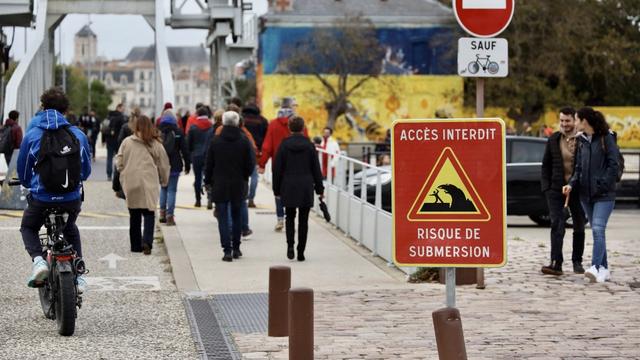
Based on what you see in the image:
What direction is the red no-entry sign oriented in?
toward the camera

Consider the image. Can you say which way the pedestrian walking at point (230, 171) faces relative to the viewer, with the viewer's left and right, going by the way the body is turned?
facing away from the viewer

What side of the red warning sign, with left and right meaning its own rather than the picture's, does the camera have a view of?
front

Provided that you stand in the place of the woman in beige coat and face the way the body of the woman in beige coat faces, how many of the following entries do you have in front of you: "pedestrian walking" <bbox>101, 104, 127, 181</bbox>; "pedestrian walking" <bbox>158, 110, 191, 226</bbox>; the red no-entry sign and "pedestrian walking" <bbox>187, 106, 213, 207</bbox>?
3

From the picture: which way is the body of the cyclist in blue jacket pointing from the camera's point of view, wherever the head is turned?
away from the camera

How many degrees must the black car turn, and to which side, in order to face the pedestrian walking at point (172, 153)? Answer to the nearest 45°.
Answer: approximately 45° to its left

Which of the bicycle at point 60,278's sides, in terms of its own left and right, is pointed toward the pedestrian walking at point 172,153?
front

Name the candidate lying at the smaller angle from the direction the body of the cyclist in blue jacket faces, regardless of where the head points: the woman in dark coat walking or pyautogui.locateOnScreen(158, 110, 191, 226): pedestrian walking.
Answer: the pedestrian walking

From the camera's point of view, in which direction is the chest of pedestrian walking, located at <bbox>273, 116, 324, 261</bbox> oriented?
away from the camera

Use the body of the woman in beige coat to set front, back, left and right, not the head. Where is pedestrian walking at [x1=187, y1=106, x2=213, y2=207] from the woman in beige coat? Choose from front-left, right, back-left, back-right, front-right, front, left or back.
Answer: front

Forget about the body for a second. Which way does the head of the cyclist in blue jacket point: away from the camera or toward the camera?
away from the camera

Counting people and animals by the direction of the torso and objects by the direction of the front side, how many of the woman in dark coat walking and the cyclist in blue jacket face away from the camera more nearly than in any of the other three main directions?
1

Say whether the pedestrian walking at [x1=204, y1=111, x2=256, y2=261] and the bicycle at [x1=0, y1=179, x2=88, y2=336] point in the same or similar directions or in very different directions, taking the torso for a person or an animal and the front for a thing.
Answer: same or similar directions

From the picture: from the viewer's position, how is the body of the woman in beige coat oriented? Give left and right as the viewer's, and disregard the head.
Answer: facing away from the viewer
